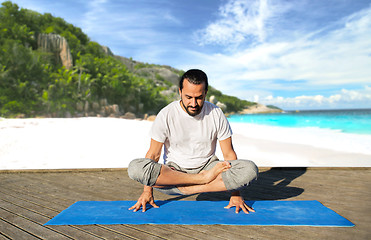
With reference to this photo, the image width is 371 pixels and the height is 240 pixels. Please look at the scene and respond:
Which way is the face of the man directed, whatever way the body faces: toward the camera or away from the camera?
toward the camera

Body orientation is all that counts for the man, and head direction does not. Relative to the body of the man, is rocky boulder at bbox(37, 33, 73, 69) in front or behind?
behind

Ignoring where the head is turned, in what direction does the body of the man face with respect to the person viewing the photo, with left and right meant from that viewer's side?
facing the viewer
